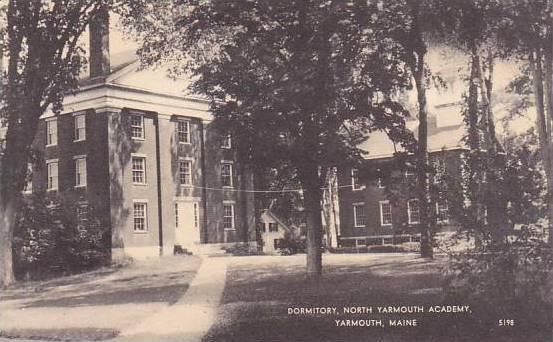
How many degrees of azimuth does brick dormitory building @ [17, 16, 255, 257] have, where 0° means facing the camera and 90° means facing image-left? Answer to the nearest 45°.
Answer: approximately 315°

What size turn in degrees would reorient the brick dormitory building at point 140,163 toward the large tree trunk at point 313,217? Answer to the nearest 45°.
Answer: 0° — it already faces it

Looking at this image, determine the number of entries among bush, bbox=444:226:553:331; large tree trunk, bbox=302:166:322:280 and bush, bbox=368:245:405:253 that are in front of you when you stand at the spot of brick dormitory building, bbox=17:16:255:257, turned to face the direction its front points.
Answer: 3

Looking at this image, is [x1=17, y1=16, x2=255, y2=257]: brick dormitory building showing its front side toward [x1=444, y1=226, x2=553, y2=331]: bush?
yes
